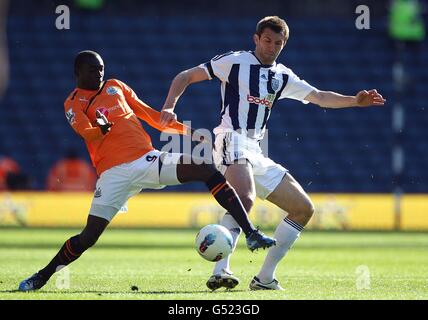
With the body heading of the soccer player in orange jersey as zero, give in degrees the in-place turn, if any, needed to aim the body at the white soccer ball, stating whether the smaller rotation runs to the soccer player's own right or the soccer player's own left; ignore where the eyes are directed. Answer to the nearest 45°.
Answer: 0° — they already face it

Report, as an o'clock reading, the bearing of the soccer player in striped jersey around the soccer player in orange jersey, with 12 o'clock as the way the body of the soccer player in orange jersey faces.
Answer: The soccer player in striped jersey is roughly at 10 o'clock from the soccer player in orange jersey.

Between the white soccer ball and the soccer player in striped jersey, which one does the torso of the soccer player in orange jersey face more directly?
the white soccer ball

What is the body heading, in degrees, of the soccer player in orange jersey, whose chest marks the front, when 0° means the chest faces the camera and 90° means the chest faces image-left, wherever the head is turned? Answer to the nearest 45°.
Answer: approximately 315°

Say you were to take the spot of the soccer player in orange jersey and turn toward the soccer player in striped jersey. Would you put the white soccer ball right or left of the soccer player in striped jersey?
right
